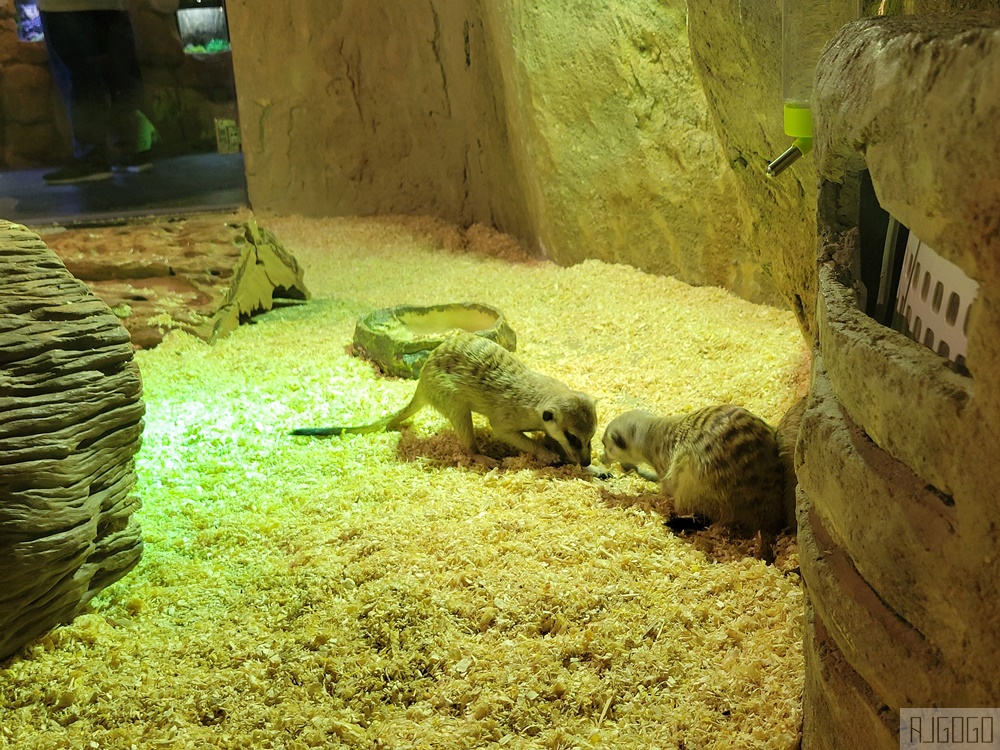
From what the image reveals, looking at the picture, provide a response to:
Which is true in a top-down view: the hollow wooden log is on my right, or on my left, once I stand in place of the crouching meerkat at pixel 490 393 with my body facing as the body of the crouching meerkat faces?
on my left

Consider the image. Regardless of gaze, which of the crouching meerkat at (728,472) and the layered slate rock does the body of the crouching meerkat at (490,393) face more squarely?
the crouching meerkat

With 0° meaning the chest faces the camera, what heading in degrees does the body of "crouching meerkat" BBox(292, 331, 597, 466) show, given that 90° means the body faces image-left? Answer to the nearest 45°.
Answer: approximately 270°

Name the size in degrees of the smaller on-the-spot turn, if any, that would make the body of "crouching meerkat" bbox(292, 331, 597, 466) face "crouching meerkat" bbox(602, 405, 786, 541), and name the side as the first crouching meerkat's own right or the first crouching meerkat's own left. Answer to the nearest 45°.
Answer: approximately 45° to the first crouching meerkat's own right

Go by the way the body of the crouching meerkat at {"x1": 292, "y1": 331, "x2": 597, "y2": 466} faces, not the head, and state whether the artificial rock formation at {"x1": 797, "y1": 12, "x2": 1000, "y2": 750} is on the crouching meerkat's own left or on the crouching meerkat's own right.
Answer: on the crouching meerkat's own right

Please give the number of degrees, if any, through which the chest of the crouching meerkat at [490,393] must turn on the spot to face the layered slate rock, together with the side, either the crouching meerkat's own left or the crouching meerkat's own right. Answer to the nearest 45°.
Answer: approximately 135° to the crouching meerkat's own right

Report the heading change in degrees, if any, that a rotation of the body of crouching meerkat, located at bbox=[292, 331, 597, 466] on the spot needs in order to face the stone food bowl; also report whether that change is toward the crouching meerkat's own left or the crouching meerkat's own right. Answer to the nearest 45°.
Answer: approximately 90° to the crouching meerkat's own left

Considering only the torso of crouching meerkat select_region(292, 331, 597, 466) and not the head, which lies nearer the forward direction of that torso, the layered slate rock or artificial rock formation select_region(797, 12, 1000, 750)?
the artificial rock formation

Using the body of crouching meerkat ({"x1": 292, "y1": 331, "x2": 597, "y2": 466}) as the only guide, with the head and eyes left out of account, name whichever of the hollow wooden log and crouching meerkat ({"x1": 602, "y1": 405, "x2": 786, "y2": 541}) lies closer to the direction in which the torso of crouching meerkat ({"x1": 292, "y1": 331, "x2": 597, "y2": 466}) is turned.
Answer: the crouching meerkat
